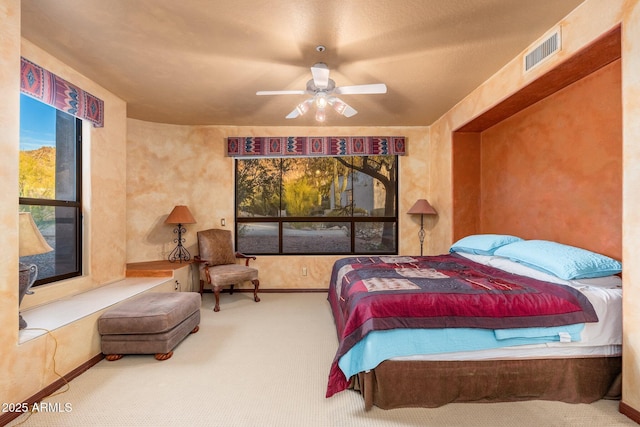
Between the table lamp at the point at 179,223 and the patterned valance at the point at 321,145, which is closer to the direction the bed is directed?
the table lamp

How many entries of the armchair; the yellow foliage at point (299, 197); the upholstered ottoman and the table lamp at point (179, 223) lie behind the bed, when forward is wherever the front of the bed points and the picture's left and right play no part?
0

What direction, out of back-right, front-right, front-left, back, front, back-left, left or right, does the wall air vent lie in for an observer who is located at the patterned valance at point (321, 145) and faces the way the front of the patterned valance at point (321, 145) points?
front-left

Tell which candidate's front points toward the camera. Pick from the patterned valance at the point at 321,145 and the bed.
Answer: the patterned valance

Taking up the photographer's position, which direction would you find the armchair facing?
facing the viewer and to the right of the viewer

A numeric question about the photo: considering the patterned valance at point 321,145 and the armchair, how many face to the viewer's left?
0

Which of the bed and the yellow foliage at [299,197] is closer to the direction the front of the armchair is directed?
the bed

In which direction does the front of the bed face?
to the viewer's left

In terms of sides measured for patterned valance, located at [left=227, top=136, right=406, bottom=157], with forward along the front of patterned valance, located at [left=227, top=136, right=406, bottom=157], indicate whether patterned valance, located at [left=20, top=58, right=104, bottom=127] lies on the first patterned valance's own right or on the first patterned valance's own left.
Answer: on the first patterned valance's own right

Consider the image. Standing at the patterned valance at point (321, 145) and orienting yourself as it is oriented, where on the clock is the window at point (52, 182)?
The window is roughly at 2 o'clock from the patterned valance.

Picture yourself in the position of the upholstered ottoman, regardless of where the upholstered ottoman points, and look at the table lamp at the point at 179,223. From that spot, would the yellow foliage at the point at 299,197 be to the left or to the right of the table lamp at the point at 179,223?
right

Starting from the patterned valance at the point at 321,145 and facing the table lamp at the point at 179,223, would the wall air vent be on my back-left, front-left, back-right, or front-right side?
back-left

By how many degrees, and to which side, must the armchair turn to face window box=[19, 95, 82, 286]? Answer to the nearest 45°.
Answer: approximately 90° to its right

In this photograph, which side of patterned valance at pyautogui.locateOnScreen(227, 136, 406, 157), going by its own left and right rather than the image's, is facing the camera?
front

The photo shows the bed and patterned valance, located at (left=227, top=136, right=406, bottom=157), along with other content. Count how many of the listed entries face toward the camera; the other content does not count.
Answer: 1

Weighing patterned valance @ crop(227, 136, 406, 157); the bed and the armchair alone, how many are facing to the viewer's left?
1

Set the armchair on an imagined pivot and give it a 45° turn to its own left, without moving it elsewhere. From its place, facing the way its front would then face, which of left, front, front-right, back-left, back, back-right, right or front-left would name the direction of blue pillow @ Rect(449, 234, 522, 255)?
front-right

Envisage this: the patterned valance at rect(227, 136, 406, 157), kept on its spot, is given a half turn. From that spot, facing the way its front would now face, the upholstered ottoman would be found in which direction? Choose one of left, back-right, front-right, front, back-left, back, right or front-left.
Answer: back-left

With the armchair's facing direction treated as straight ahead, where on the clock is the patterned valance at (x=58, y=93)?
The patterned valance is roughly at 3 o'clock from the armchair.
